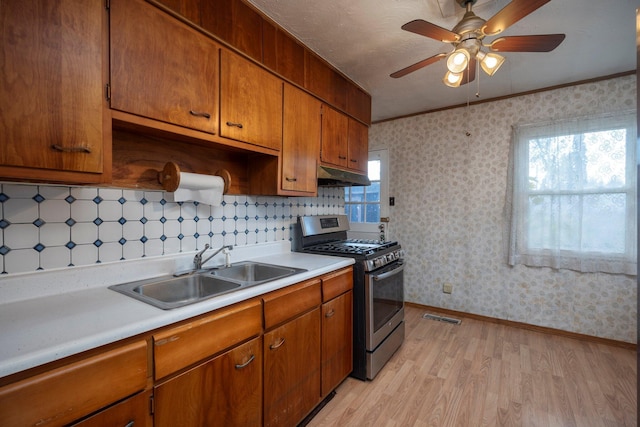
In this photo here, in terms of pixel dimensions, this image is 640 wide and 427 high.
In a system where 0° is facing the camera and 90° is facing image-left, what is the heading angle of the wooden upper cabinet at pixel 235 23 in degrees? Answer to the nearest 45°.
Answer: approximately 315°

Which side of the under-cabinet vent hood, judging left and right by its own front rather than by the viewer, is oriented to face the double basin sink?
right

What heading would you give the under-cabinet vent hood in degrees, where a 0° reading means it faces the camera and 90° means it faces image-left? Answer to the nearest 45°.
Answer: approximately 315°
